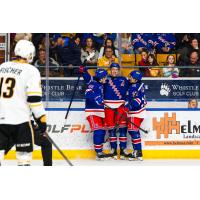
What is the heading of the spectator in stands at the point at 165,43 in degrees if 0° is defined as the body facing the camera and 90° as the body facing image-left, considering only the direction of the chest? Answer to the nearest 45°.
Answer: approximately 0°

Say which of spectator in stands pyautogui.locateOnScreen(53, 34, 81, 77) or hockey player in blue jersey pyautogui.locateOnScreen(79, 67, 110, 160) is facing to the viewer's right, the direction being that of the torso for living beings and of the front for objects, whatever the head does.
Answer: the hockey player in blue jersey

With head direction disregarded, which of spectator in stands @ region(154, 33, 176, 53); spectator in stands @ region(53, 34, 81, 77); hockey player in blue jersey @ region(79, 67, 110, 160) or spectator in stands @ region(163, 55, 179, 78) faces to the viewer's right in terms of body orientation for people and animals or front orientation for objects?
the hockey player in blue jersey

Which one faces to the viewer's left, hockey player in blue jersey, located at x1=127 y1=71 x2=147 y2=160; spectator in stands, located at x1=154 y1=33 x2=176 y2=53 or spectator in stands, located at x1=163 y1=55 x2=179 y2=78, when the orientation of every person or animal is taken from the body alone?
the hockey player in blue jersey

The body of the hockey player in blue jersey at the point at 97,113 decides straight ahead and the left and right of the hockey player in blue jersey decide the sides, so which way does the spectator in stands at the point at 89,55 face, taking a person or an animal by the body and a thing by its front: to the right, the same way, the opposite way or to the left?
to the right

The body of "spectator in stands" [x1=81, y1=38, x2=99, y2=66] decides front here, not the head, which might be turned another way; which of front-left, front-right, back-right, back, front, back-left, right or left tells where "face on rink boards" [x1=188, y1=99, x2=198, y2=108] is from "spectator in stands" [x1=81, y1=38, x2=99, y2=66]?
left

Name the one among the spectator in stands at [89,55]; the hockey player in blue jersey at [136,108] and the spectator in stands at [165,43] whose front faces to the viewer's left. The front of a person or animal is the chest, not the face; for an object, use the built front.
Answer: the hockey player in blue jersey

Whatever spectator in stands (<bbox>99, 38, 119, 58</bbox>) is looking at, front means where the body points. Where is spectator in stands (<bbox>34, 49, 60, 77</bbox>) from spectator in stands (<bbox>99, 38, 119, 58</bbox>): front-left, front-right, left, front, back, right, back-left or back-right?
right

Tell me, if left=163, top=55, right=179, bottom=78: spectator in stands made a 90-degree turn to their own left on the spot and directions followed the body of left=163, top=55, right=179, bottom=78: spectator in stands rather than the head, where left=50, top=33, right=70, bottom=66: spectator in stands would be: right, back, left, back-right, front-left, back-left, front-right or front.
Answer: back

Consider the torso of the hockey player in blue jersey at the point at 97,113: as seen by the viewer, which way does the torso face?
to the viewer's right

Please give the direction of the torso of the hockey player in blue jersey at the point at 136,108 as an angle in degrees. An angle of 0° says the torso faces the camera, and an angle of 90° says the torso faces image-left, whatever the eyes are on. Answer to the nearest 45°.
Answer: approximately 90°

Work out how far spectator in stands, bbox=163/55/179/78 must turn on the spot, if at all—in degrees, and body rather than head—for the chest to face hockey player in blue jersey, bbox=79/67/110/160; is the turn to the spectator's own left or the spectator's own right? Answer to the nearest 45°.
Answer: approximately 45° to the spectator's own right
